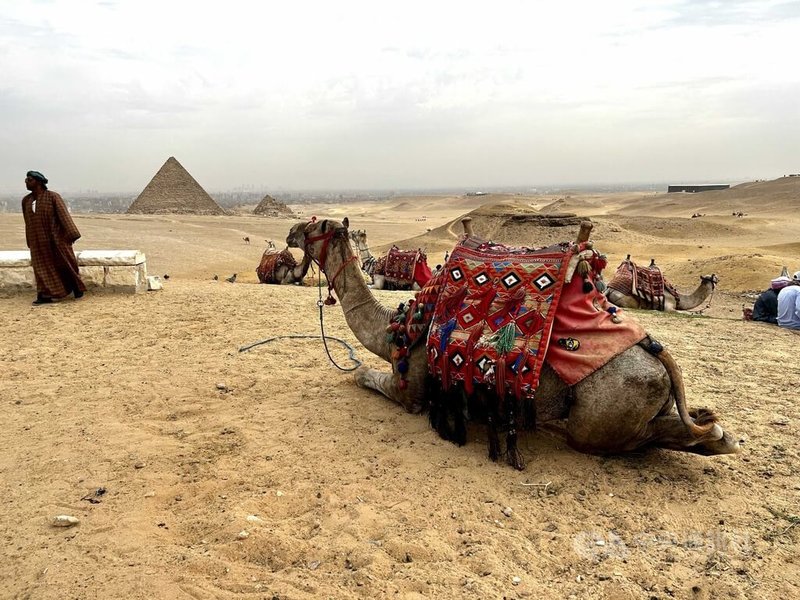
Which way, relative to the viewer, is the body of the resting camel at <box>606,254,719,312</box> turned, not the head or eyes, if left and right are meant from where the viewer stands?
facing to the right of the viewer

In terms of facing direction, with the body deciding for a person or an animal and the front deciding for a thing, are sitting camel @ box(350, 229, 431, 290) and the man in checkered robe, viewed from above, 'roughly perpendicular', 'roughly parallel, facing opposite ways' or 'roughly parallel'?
roughly perpendicular

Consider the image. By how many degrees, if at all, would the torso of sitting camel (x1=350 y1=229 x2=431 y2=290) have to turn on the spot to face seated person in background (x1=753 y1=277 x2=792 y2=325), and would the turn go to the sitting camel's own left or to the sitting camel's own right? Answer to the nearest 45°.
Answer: approximately 135° to the sitting camel's own left

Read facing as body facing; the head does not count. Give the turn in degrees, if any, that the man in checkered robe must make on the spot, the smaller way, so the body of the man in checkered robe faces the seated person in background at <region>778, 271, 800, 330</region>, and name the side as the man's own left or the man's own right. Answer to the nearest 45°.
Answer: approximately 90° to the man's own left

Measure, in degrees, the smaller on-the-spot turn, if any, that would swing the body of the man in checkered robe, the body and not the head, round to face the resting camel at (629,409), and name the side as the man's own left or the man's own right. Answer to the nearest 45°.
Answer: approximately 45° to the man's own left

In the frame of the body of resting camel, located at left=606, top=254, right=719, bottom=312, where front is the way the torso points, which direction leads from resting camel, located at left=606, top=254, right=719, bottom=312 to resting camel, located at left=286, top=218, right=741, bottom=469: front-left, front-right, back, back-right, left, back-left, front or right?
right

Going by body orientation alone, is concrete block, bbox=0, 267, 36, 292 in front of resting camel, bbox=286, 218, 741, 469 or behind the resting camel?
in front

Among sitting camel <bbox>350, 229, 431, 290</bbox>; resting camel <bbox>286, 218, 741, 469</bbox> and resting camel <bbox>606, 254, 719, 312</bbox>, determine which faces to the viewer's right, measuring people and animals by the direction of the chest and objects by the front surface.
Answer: resting camel <bbox>606, 254, 719, 312</bbox>

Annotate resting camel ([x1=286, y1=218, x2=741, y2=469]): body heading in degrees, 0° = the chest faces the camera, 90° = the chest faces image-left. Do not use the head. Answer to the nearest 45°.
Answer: approximately 90°
